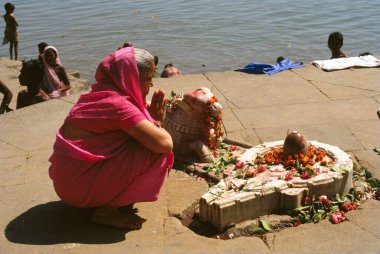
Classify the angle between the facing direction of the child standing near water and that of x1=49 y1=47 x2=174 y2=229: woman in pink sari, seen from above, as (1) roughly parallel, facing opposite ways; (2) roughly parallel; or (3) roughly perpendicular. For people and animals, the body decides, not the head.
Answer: roughly parallel

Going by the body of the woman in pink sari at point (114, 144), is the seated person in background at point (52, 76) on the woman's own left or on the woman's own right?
on the woman's own left

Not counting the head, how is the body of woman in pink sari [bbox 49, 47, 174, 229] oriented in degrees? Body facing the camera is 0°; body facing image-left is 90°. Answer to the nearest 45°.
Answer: approximately 270°

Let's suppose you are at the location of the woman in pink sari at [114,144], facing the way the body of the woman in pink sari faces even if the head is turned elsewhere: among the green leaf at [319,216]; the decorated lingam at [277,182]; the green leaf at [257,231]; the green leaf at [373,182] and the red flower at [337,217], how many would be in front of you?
5

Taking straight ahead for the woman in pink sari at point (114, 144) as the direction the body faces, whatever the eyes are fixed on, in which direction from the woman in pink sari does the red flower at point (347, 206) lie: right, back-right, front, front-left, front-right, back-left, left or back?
front
